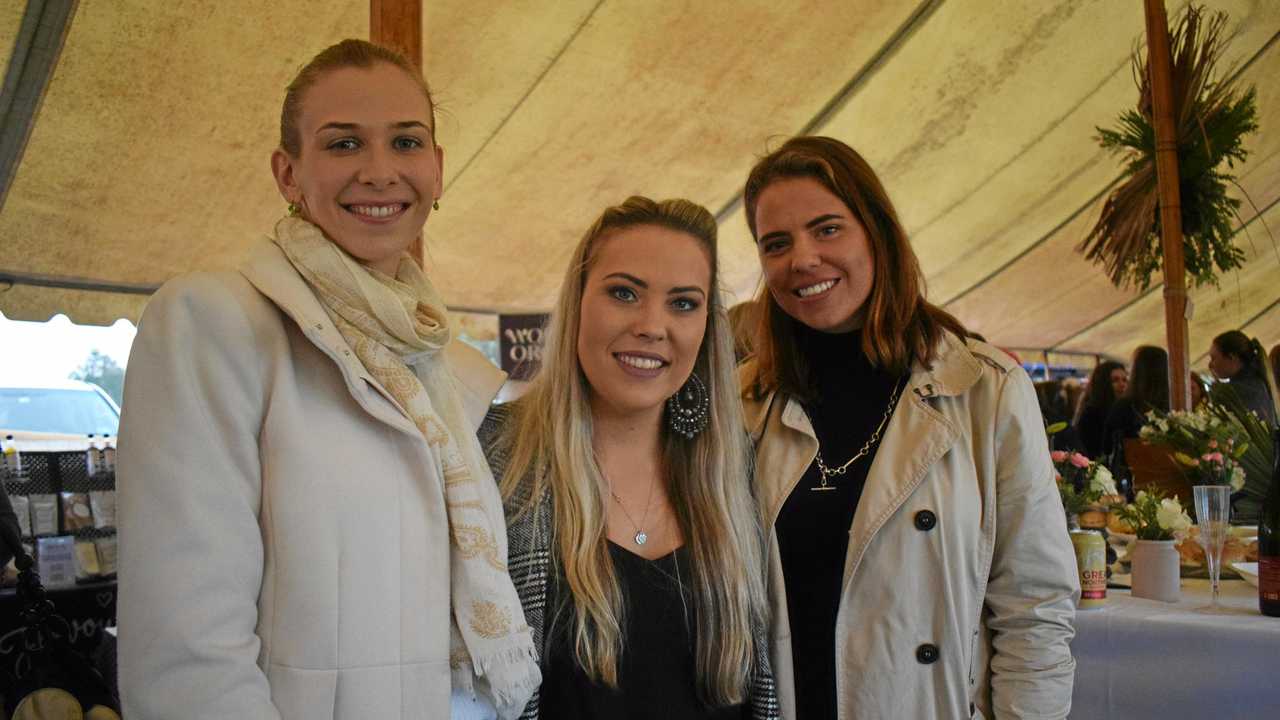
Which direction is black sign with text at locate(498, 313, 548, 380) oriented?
toward the camera

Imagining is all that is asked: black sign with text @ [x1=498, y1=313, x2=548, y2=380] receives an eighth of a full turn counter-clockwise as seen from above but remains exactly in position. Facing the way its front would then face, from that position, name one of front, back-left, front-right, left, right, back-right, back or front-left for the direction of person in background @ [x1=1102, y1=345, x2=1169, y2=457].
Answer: front-left

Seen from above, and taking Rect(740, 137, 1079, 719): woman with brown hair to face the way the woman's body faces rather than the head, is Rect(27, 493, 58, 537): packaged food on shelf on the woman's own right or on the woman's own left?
on the woman's own right

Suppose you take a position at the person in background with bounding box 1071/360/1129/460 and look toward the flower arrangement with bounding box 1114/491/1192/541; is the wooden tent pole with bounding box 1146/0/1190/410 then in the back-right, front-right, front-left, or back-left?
front-left

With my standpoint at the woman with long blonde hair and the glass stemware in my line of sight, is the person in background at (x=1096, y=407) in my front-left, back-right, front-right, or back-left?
front-left

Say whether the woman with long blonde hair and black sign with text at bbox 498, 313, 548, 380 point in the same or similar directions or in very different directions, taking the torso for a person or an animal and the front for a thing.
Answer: same or similar directions

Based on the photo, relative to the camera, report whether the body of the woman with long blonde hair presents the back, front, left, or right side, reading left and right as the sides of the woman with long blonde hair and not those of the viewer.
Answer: front

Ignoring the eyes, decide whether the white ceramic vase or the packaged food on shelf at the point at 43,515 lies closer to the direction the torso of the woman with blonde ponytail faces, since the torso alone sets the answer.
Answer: the white ceramic vase

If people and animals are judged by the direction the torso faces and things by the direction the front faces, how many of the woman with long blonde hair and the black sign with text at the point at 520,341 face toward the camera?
2

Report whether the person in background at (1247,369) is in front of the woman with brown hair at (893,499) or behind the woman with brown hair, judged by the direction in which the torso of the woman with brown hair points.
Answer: behind
